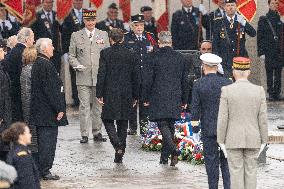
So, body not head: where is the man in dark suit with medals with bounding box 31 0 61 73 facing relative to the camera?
toward the camera

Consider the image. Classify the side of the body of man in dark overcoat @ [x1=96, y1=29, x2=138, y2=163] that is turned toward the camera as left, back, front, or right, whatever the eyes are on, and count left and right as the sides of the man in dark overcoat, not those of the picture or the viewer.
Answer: back

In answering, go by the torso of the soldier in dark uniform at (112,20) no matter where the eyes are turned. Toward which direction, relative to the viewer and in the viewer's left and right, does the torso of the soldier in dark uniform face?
facing the viewer

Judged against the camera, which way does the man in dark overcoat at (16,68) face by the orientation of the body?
to the viewer's right

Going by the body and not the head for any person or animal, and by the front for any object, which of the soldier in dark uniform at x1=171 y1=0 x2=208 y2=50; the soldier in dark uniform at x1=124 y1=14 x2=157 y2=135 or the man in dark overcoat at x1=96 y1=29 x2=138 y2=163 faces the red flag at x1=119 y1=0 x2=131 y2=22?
the man in dark overcoat

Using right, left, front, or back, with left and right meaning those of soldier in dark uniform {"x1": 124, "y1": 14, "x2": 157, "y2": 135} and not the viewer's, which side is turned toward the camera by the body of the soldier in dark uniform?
front

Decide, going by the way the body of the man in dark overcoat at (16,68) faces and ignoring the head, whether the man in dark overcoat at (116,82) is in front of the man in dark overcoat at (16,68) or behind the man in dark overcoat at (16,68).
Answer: in front

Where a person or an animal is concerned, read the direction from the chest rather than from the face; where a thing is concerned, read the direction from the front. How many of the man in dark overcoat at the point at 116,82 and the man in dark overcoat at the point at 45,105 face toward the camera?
0

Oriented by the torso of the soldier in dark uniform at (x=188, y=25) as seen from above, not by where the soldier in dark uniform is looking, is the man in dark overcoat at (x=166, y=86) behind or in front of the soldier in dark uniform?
in front

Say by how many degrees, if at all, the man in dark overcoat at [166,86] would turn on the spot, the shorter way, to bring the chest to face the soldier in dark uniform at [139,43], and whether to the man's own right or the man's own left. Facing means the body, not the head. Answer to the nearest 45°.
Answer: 0° — they already face them

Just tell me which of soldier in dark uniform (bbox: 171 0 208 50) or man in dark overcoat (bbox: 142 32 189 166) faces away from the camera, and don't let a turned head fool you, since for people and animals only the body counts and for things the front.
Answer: the man in dark overcoat

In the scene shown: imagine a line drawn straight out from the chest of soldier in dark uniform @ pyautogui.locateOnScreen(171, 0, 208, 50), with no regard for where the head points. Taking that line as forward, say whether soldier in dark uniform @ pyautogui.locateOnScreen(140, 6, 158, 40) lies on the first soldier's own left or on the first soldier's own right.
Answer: on the first soldier's own right

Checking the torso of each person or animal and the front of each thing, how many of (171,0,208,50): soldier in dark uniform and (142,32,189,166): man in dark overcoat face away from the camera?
1

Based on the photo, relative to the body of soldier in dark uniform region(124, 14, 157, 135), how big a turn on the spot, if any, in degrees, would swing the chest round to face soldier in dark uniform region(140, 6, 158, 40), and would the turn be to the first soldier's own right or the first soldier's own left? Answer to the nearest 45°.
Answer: approximately 180°

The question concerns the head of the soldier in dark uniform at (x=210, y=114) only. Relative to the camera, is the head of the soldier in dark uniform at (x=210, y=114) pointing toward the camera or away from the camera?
away from the camera

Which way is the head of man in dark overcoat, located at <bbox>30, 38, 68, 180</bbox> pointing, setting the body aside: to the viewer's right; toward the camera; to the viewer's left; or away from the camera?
to the viewer's right

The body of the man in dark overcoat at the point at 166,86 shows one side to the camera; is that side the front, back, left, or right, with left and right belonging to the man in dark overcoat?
back

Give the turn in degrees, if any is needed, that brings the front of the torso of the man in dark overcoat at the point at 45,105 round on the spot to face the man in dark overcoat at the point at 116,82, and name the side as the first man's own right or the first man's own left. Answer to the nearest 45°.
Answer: approximately 45° to the first man's own left
